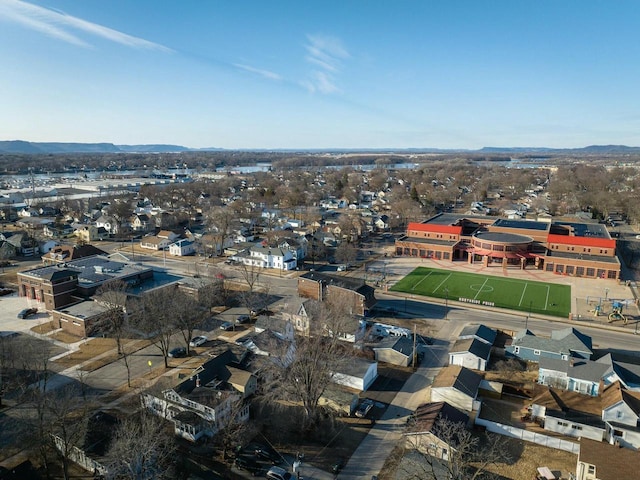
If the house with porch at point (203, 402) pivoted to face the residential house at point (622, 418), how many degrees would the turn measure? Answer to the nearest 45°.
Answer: approximately 135° to its left

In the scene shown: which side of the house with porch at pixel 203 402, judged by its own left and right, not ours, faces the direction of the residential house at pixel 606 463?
left

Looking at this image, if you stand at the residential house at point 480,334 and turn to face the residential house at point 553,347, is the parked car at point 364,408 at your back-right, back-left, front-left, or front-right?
back-right

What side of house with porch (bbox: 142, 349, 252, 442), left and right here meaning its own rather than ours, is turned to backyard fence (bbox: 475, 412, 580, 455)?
left

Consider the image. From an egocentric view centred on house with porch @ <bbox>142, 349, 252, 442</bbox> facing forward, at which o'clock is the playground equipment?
The playground equipment is roughly at 7 o'clock from the house with porch.

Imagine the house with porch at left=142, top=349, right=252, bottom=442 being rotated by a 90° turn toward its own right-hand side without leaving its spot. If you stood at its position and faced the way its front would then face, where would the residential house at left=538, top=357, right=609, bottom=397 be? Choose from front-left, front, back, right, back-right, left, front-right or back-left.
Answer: back-right

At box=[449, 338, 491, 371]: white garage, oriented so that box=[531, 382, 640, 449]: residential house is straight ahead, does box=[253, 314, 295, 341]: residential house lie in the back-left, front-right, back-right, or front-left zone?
back-right

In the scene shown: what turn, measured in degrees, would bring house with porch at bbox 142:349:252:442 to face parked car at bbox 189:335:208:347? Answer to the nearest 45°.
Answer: approximately 135° to its right

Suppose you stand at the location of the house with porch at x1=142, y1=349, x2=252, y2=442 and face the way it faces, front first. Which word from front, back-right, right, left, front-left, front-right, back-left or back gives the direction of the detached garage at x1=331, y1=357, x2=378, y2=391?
back-left

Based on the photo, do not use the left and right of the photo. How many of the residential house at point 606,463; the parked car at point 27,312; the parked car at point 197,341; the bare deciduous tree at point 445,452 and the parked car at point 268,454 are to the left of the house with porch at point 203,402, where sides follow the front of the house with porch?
3

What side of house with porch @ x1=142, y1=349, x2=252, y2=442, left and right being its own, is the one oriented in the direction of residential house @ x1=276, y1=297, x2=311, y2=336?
back

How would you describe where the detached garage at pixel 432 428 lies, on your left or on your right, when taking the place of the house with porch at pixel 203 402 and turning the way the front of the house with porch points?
on your left

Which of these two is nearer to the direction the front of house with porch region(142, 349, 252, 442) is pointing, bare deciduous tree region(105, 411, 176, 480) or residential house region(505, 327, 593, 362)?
the bare deciduous tree

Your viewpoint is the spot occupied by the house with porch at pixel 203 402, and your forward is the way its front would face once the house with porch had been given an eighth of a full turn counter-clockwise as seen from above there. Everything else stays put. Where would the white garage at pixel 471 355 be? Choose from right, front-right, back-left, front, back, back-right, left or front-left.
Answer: left

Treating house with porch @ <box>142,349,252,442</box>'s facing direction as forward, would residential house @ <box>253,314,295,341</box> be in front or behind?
behind

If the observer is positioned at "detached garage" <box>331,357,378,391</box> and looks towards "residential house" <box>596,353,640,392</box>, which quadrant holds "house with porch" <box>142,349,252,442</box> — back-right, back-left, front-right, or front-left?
back-right

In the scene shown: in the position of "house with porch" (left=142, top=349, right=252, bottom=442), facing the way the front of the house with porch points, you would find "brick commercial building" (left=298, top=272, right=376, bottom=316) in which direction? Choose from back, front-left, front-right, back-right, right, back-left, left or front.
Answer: back

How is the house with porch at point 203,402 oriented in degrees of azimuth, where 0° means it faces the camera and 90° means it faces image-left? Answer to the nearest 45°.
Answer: approximately 45°
